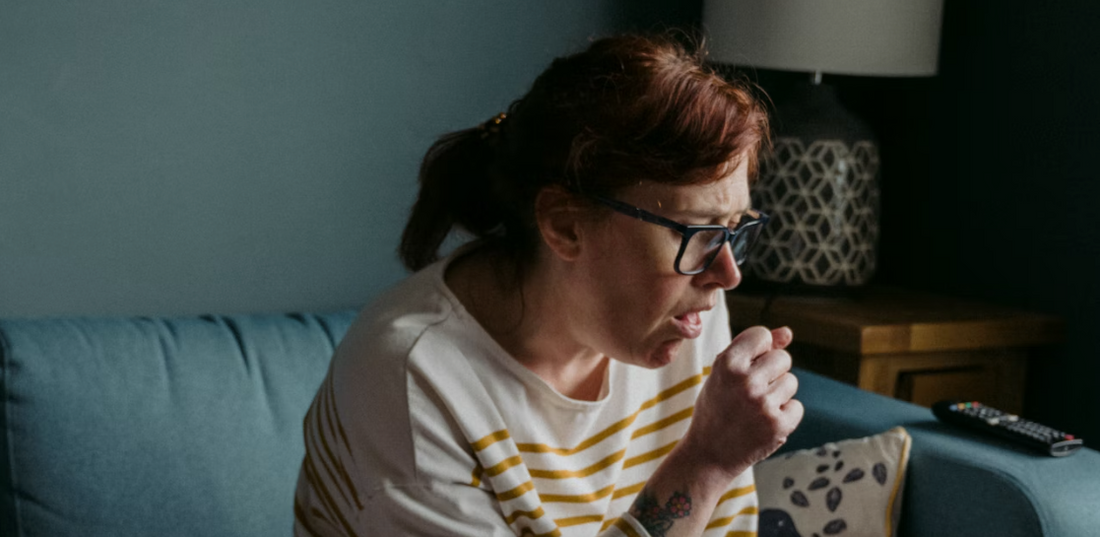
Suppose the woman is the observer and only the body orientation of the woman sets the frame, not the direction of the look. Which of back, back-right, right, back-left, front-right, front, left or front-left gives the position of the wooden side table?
left

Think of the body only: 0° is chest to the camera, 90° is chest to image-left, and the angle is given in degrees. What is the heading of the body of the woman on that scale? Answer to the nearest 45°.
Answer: approximately 315°

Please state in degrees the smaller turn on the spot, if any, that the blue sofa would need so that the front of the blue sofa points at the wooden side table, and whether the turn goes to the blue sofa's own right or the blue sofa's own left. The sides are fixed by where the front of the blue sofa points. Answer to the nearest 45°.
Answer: approximately 135° to the blue sofa's own left

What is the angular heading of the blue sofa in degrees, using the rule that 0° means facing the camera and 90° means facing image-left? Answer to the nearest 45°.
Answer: approximately 0°
